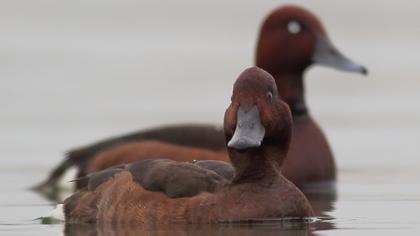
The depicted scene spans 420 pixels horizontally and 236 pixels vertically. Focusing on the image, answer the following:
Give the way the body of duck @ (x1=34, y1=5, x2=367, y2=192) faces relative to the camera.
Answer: to the viewer's right
